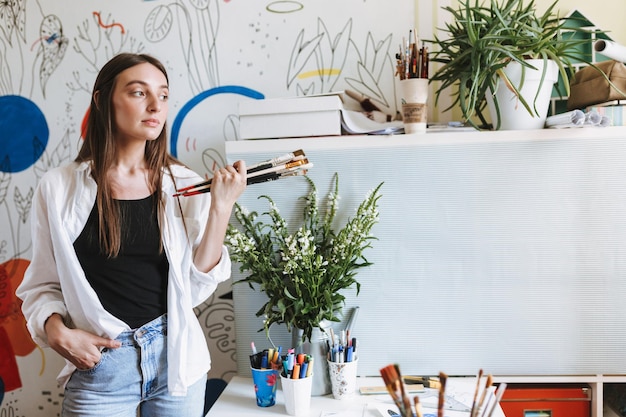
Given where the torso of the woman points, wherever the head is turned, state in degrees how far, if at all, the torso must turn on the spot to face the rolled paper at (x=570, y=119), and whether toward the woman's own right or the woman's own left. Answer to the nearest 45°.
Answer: approximately 90° to the woman's own left

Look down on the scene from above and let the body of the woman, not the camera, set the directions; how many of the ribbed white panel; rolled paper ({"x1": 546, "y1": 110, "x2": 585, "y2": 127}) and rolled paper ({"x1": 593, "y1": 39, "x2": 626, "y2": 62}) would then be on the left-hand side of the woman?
3

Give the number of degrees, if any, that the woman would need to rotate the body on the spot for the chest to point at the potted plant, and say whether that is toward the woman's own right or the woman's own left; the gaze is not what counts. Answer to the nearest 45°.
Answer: approximately 90° to the woman's own left

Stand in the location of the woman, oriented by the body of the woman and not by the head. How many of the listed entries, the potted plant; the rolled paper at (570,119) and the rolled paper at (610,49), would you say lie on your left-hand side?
3

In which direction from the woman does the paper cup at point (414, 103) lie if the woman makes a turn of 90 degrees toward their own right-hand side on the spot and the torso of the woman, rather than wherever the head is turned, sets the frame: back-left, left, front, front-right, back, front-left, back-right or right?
back

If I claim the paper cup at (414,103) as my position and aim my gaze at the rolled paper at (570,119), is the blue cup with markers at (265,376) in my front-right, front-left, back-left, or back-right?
back-right

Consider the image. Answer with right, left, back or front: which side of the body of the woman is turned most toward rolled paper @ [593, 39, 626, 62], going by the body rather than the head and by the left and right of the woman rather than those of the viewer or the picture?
left

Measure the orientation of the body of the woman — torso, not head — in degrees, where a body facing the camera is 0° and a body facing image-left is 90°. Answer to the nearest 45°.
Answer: approximately 0°
